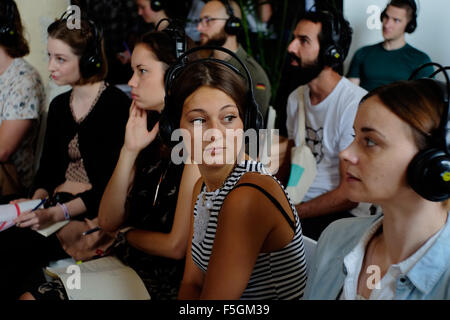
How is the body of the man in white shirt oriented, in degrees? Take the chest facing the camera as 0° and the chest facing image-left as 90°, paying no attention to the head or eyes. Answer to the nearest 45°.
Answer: approximately 45°

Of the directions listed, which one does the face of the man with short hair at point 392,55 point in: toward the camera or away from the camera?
toward the camera

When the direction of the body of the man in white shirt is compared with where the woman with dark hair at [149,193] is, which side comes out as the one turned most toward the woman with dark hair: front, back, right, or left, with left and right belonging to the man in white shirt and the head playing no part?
front

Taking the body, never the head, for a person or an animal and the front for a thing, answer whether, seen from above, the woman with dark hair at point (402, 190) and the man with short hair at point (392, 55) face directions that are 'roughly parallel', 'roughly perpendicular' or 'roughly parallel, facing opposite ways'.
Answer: roughly parallel

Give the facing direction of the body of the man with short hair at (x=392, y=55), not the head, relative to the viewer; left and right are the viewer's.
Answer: facing the viewer and to the left of the viewer

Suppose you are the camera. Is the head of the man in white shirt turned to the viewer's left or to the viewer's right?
to the viewer's left

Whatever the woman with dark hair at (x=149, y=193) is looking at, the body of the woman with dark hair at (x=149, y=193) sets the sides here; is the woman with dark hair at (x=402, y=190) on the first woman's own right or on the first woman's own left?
on the first woman's own left

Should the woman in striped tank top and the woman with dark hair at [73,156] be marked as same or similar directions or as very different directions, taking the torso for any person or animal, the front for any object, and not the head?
same or similar directions

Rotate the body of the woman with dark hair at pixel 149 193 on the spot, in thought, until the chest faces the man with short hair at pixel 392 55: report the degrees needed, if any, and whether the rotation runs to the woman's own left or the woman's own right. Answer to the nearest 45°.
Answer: approximately 180°

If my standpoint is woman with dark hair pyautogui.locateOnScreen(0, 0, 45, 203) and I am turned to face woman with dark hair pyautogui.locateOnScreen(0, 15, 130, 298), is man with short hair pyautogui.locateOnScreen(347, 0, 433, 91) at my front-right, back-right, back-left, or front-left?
front-left
